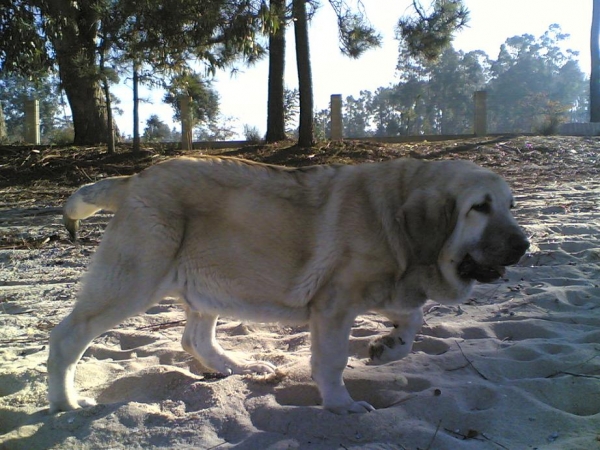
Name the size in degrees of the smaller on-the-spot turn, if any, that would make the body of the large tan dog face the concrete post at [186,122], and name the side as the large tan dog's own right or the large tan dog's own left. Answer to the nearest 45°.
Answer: approximately 90° to the large tan dog's own left

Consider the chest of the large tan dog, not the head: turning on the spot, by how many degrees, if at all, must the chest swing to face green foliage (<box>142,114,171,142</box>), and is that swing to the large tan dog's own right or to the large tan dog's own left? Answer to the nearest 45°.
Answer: approximately 90° to the large tan dog's own left

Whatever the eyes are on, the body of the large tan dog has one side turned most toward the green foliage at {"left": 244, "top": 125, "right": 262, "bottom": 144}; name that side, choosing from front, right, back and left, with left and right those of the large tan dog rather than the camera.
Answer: left

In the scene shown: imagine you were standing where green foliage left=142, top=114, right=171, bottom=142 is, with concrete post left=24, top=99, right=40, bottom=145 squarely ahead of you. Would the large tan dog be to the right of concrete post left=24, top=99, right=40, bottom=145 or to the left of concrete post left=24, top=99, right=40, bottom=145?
left

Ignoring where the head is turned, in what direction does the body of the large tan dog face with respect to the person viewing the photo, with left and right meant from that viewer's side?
facing to the right of the viewer

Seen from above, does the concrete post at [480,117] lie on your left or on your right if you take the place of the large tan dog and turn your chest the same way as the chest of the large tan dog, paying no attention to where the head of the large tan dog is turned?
on your left
